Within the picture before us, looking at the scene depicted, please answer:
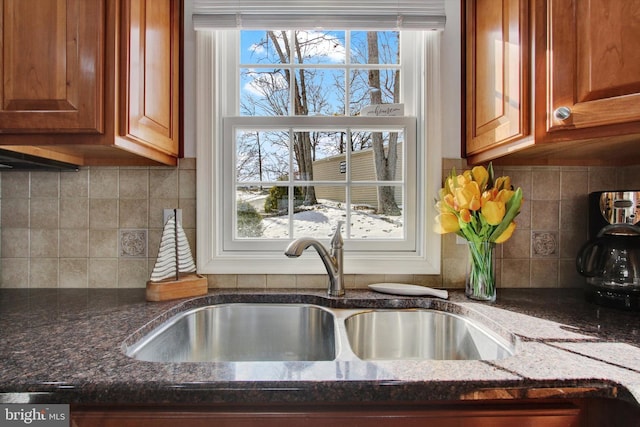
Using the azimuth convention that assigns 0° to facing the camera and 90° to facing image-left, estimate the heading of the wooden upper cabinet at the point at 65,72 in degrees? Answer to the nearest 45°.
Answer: approximately 0°

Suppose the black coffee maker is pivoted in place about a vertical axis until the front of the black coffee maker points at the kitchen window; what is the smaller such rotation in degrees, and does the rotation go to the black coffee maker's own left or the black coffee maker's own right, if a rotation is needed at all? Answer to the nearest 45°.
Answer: approximately 90° to the black coffee maker's own right

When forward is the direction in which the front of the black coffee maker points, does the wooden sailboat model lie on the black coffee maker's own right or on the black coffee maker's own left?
on the black coffee maker's own right

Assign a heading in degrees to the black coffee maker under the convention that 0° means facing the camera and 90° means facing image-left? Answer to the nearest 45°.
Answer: approximately 0°
